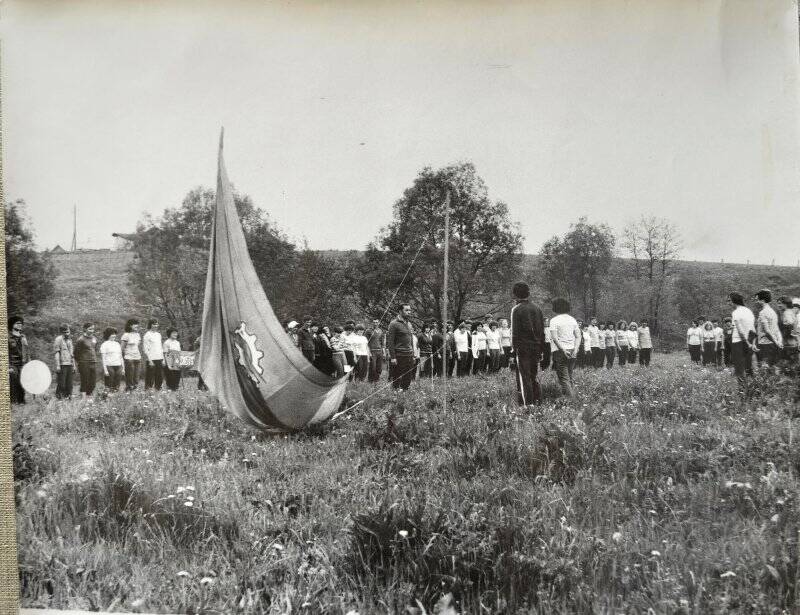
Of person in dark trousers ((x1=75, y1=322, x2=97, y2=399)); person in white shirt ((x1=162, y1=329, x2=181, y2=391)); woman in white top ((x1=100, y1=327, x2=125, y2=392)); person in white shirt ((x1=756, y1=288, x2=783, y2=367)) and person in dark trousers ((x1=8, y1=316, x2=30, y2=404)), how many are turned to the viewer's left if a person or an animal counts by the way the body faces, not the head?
1

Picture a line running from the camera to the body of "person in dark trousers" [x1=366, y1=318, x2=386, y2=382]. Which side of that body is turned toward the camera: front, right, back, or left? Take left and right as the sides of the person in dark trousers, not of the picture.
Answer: front

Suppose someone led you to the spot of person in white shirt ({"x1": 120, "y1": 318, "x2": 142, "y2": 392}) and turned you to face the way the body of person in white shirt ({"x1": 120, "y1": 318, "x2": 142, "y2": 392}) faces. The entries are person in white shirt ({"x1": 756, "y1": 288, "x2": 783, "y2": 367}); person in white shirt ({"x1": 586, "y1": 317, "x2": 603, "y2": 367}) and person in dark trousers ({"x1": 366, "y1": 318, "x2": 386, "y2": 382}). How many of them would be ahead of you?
3

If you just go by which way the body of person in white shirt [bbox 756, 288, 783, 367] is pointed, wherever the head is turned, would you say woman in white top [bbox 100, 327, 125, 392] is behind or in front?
in front

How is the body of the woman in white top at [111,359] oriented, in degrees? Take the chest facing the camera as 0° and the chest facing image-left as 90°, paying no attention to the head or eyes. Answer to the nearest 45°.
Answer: approximately 315°

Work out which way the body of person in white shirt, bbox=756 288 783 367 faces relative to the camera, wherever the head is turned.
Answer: to the viewer's left

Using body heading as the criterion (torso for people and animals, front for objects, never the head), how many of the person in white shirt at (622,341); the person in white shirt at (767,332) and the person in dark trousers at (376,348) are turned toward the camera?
2

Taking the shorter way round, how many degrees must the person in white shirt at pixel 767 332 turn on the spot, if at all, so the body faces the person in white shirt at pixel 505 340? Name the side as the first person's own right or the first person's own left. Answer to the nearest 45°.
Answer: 0° — they already face them

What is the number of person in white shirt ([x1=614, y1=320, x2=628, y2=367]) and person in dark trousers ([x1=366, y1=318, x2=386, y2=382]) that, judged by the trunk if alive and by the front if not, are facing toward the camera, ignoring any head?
2

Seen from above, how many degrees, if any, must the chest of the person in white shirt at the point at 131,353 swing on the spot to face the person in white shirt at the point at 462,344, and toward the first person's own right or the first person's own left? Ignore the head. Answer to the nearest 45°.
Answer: approximately 90° to the first person's own left

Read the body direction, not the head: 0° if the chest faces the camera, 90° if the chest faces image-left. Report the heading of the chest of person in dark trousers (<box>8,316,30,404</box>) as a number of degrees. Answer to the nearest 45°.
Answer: approximately 315°
